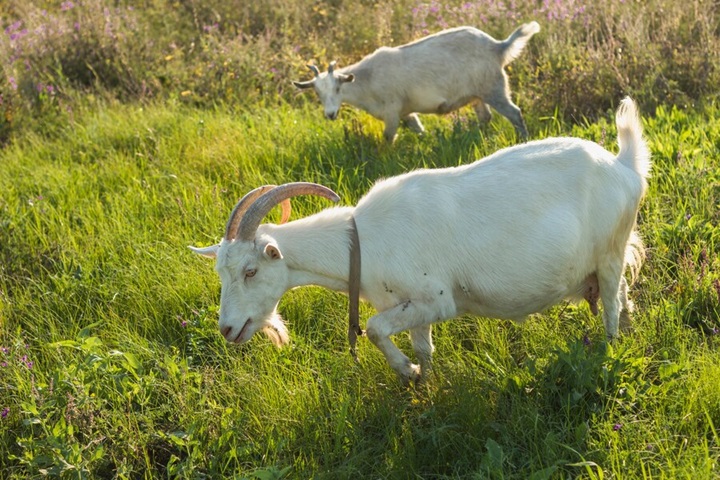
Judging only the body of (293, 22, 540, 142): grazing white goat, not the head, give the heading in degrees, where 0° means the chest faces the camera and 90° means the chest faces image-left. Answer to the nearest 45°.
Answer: approximately 90°

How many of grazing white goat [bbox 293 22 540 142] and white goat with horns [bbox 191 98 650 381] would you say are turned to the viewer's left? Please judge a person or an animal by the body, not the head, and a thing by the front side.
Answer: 2

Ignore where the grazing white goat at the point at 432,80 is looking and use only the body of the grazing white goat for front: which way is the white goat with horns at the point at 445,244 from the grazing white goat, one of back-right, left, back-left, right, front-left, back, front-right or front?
left

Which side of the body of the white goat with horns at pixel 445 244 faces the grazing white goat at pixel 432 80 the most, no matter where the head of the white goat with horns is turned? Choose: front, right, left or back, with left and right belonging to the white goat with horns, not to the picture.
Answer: right

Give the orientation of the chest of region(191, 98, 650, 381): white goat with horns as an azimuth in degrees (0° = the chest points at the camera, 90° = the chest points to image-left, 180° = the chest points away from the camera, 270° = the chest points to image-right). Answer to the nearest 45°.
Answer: approximately 90°
